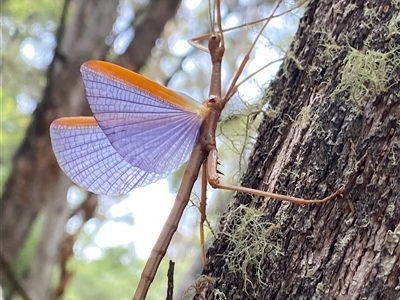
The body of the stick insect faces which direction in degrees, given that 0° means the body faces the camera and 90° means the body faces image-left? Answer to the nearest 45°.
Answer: approximately 270°
